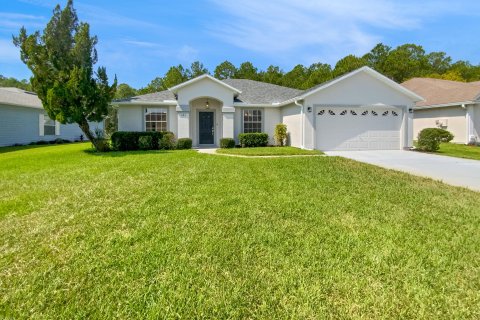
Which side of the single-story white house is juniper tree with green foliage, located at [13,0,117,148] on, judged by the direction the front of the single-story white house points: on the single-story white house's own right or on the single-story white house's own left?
on the single-story white house's own right

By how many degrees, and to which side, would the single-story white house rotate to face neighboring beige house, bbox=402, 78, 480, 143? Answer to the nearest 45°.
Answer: approximately 135° to its left

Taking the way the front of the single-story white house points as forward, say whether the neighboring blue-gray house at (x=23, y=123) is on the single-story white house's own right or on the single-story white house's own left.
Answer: on the single-story white house's own right

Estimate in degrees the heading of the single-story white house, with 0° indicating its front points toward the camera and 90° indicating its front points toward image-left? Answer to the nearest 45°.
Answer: approximately 0°

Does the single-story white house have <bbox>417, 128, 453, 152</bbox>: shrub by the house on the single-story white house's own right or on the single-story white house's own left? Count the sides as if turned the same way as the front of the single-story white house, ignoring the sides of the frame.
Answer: on the single-story white house's own left
